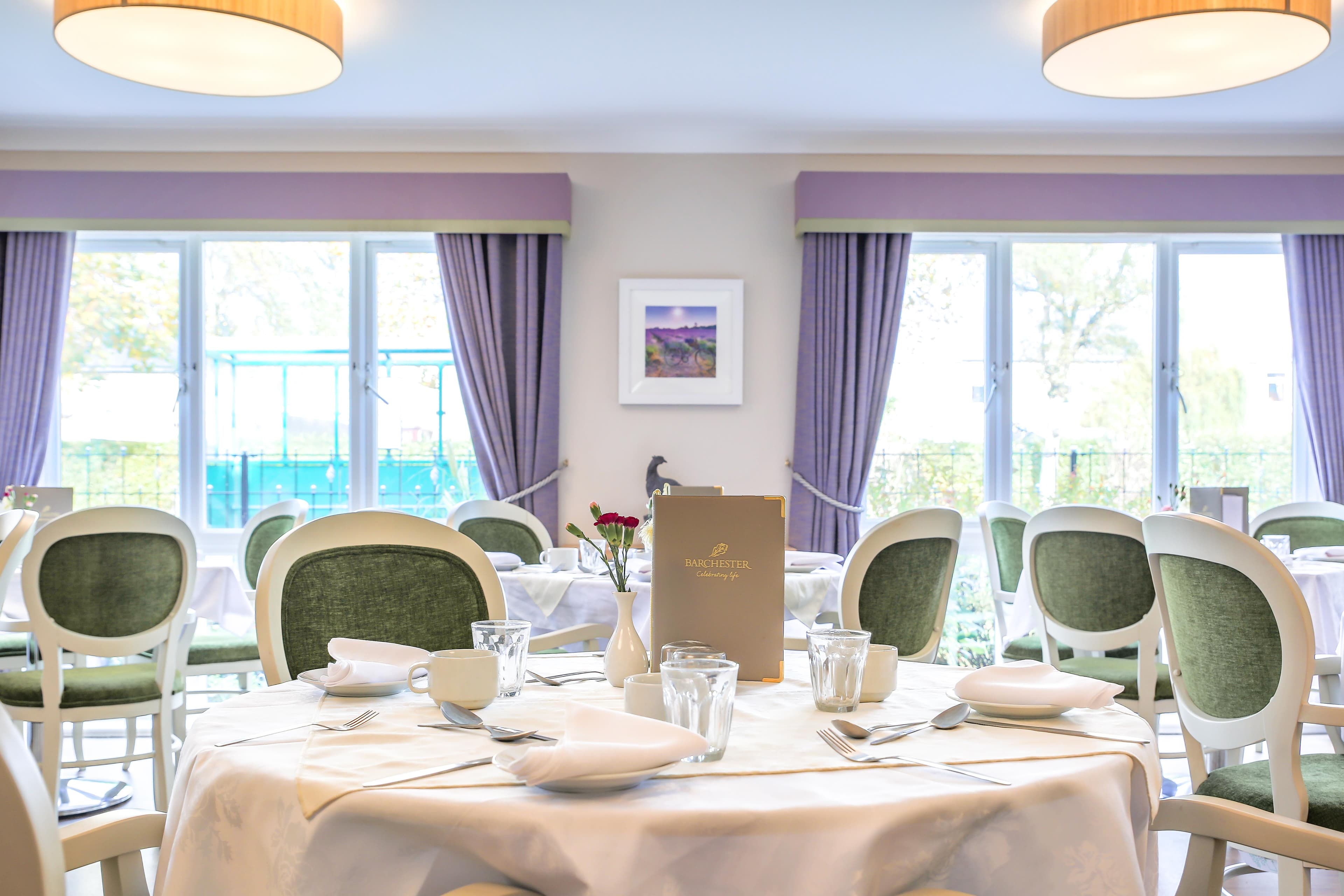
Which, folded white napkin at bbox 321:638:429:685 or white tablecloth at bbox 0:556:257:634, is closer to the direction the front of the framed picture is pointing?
the folded white napkin

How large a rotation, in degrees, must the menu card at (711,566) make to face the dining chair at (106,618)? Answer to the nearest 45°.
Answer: approximately 135° to its right

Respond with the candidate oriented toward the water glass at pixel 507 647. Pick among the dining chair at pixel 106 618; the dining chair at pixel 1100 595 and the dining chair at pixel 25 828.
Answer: the dining chair at pixel 25 828

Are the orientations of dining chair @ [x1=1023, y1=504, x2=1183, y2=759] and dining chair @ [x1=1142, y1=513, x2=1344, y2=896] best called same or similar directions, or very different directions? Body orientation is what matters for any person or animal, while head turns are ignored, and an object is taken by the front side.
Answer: same or similar directions

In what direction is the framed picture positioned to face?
toward the camera

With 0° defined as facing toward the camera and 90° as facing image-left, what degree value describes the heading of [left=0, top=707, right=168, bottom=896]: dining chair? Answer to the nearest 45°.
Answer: approximately 225°
